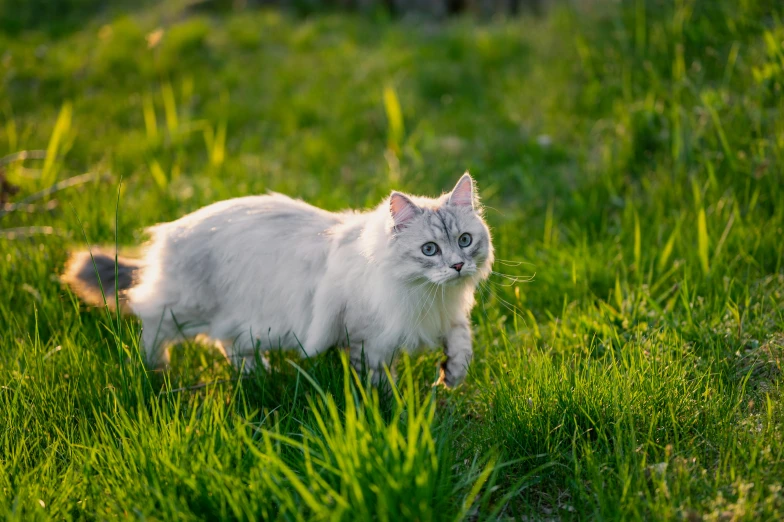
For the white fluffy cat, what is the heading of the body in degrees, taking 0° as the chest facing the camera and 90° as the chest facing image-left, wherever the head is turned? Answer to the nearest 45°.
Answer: approximately 270°
